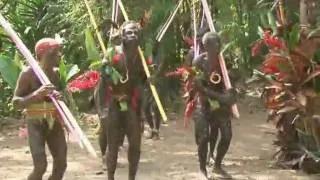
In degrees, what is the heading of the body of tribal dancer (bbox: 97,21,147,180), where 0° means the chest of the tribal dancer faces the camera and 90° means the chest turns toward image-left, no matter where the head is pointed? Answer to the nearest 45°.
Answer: approximately 0°

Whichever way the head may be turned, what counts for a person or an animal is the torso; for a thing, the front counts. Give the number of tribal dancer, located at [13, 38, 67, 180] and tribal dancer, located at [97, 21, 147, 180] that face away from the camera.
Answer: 0

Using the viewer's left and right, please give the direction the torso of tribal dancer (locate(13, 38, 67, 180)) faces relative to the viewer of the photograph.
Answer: facing the viewer and to the right of the viewer

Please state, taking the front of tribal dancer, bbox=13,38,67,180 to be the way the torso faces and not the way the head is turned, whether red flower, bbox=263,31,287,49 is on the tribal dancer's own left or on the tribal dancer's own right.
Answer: on the tribal dancer's own left
